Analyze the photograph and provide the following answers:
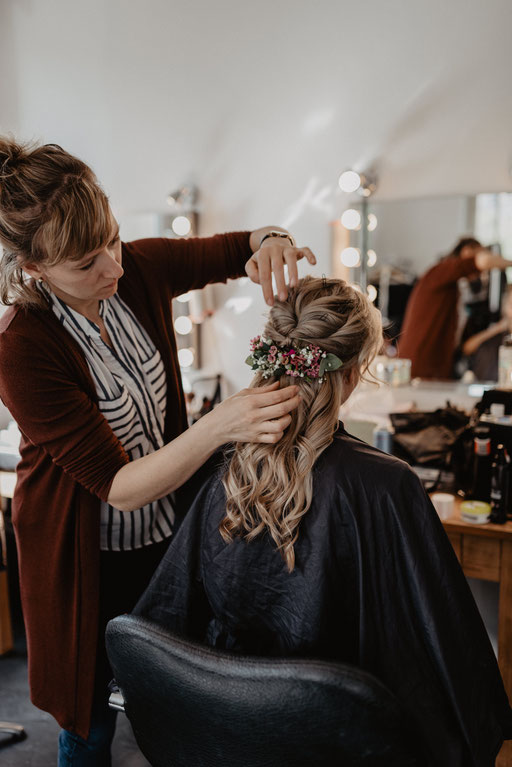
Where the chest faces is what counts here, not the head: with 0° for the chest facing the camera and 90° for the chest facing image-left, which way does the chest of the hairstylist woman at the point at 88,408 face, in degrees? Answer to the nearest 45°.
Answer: approximately 315°

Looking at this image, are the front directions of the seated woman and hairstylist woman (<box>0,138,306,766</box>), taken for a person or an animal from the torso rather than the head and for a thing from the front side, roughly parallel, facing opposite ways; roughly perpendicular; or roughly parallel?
roughly perpendicular

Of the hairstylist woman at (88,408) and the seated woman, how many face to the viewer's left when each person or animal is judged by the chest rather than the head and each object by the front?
0

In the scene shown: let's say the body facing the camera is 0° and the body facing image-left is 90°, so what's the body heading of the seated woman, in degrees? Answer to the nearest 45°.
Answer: approximately 225°

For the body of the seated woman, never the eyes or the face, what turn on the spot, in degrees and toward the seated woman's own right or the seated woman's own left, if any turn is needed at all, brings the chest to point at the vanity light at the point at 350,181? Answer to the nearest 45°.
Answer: approximately 45° to the seated woman's own left

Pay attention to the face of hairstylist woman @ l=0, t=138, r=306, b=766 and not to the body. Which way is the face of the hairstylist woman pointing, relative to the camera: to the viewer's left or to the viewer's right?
to the viewer's right

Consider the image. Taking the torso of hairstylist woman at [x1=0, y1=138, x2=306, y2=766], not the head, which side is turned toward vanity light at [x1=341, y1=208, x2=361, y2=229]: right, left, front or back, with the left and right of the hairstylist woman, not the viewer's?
left

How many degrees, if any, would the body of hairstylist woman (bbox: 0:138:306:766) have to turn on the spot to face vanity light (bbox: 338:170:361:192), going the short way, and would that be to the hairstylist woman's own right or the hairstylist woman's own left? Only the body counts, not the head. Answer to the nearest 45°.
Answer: approximately 90° to the hairstylist woman's own left

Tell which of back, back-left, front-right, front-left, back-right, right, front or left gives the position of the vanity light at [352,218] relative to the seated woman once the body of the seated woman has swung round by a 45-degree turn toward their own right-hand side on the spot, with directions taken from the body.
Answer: left
